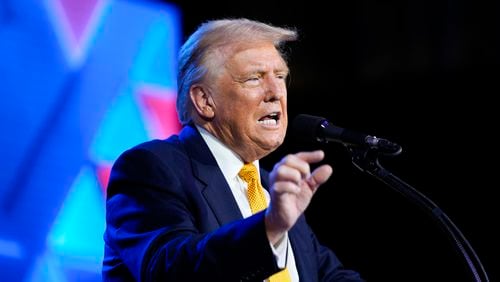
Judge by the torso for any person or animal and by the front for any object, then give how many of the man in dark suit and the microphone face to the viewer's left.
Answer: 1

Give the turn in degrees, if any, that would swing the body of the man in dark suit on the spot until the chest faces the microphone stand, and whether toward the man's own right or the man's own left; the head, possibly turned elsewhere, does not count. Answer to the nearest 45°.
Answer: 0° — they already face it

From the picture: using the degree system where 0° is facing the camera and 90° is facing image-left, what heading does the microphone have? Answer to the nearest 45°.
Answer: approximately 90°

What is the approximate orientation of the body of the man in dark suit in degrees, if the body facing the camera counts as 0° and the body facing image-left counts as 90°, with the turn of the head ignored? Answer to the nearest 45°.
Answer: approximately 315°
